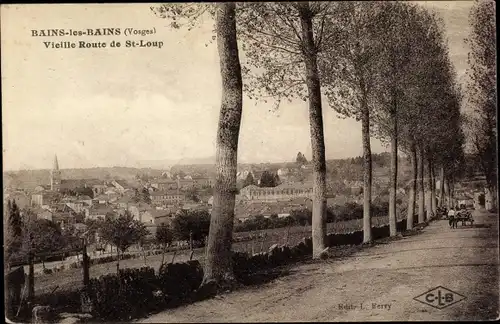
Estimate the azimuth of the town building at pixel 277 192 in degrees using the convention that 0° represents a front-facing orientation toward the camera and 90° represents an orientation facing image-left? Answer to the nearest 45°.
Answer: approximately 0°

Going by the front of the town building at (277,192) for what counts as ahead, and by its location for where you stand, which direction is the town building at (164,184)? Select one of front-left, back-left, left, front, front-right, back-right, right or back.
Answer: right
